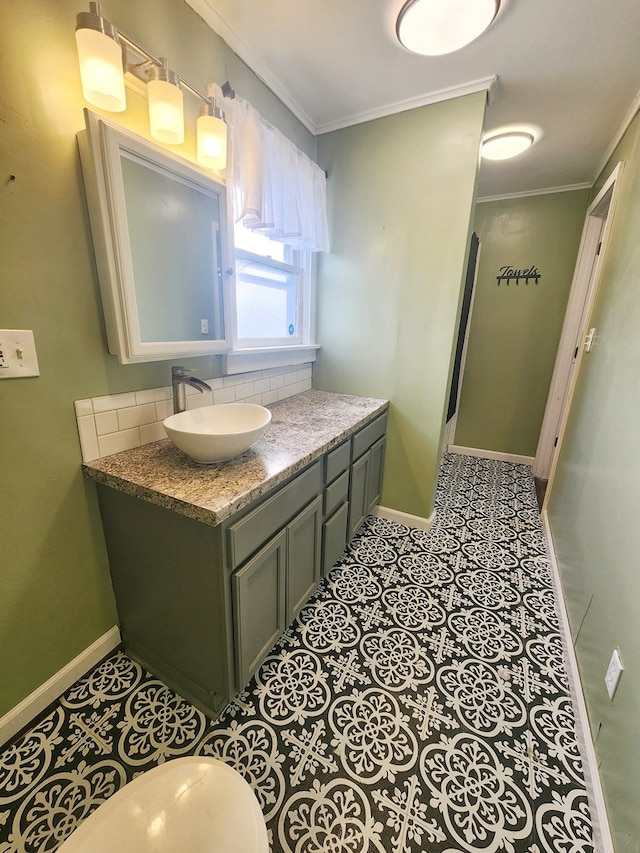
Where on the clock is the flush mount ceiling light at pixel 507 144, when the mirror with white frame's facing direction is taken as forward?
The flush mount ceiling light is roughly at 10 o'clock from the mirror with white frame.

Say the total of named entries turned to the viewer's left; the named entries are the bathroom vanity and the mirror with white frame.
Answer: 0

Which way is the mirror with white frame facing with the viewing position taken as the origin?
facing the viewer and to the right of the viewer
